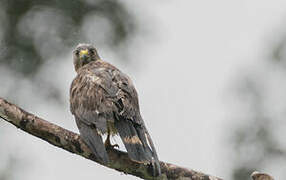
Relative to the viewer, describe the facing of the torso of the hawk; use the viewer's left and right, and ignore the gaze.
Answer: facing away from the viewer and to the left of the viewer
